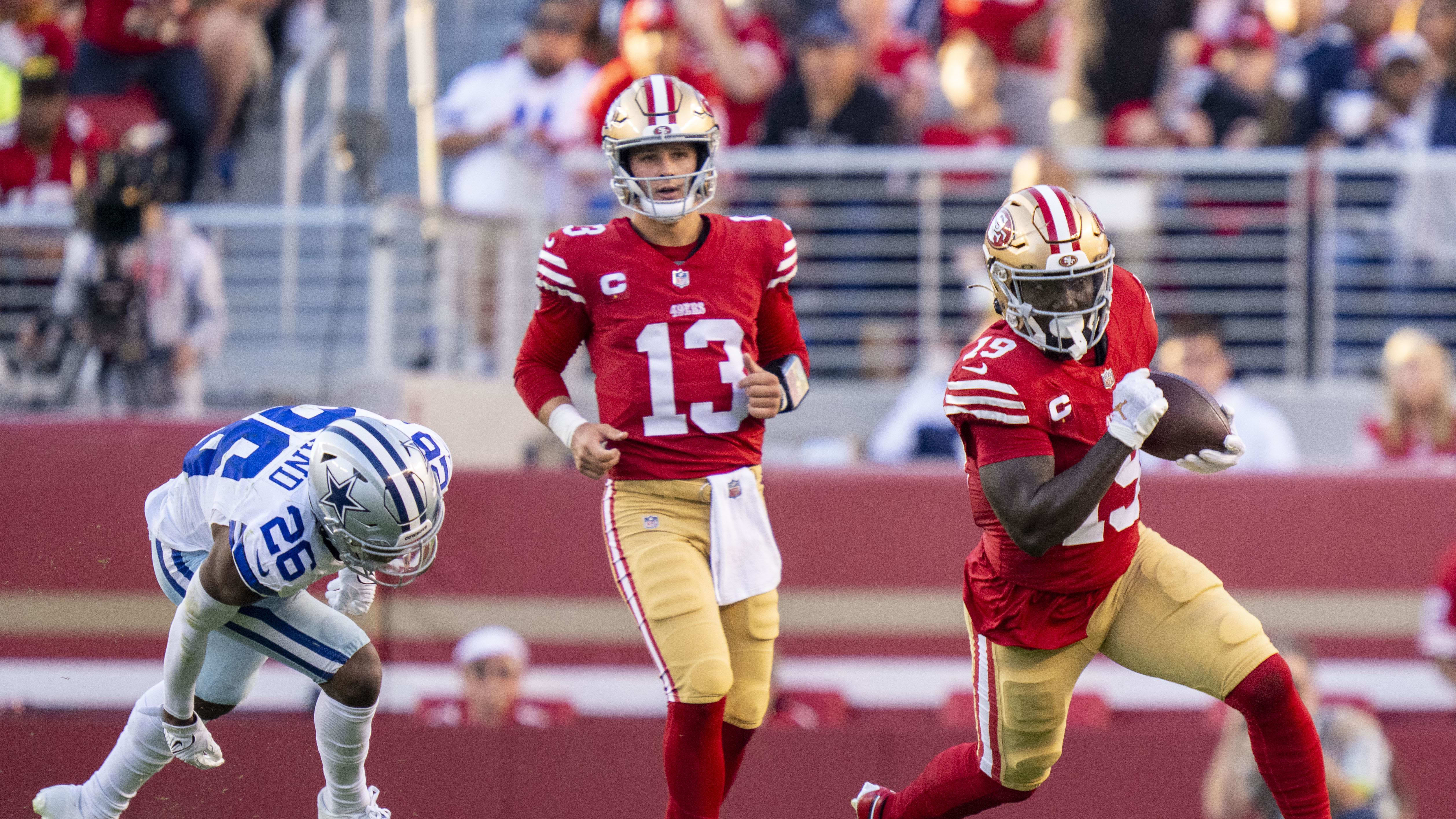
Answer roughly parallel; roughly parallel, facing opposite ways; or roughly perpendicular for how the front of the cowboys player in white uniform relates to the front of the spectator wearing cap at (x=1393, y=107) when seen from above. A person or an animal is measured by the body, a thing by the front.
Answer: roughly perpendicular

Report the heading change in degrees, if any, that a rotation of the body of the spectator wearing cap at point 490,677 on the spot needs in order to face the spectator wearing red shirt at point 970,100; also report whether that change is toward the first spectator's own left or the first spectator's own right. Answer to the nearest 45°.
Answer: approximately 135° to the first spectator's own left

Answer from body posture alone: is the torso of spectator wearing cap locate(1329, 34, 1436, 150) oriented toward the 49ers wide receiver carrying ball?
yes

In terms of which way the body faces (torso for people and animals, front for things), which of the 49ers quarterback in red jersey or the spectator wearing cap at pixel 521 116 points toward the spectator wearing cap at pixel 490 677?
the spectator wearing cap at pixel 521 116

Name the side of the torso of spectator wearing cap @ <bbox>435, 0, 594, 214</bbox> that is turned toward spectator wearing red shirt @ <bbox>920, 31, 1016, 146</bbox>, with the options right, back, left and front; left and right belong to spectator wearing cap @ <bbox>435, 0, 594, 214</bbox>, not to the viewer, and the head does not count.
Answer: left

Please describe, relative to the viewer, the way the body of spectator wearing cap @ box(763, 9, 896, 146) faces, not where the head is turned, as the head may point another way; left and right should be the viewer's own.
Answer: facing the viewer

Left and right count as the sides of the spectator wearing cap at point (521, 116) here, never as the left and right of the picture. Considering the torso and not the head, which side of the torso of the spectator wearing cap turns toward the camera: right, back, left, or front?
front

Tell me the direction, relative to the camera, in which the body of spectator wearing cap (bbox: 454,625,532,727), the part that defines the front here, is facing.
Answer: toward the camera

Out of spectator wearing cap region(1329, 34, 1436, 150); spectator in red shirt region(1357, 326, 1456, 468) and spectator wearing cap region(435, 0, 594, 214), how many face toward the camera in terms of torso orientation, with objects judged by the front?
3
